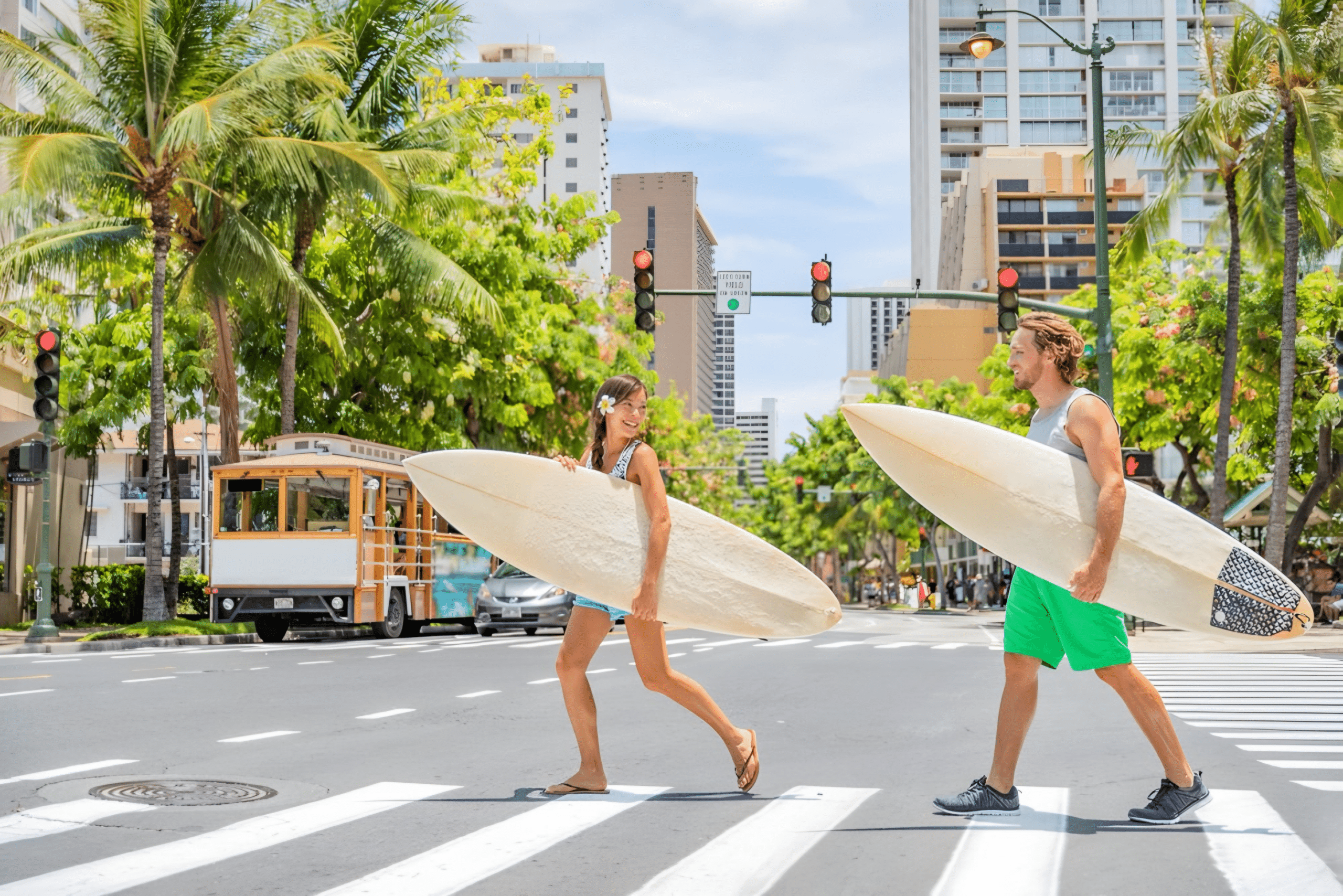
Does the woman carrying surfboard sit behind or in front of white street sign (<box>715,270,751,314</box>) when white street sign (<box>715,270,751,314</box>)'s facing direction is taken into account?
in front

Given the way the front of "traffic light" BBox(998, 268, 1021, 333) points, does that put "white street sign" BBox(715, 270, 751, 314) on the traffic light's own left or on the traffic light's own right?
on the traffic light's own right

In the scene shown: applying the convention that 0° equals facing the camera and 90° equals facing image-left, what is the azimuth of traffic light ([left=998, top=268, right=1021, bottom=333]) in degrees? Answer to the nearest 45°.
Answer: approximately 0°

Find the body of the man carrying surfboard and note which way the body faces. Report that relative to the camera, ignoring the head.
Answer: to the viewer's left

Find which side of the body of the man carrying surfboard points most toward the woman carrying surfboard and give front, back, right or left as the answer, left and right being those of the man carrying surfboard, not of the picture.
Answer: front

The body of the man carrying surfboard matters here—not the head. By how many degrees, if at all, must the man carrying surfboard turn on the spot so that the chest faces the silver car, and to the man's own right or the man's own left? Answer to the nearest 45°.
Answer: approximately 45° to the man's own right

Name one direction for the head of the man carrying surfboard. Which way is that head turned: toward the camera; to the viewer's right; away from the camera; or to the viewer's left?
to the viewer's left

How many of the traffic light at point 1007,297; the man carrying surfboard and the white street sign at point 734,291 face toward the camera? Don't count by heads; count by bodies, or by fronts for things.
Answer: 2

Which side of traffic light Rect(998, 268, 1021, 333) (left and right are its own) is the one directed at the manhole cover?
front

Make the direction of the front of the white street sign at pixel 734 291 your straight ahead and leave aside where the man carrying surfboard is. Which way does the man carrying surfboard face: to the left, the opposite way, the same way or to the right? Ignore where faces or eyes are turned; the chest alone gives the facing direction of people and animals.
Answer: to the right

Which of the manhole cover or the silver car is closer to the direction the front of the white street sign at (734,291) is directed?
the manhole cover

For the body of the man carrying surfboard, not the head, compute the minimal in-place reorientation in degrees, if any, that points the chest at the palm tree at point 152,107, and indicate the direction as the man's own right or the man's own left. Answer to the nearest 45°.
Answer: approximately 45° to the man's own right

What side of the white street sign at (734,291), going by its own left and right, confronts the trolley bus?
right
